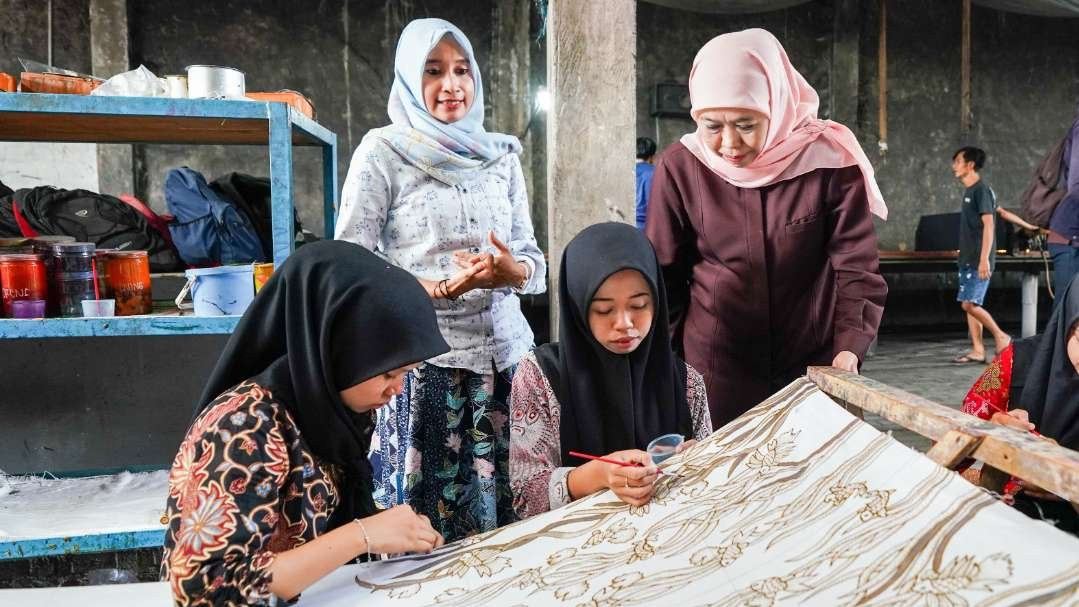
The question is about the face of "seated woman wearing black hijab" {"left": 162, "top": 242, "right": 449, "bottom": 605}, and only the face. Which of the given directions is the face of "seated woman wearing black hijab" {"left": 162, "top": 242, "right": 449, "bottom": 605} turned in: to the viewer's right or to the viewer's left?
to the viewer's right

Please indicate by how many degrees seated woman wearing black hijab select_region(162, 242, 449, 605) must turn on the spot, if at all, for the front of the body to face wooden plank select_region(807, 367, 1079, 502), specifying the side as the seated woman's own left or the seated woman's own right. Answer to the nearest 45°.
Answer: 0° — they already face it

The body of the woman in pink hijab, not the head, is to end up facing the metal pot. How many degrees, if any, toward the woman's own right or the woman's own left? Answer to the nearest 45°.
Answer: approximately 90° to the woman's own right

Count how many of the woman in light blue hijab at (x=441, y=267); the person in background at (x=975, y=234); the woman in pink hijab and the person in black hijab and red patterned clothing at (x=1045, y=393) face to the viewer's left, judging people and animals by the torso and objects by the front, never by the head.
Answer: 1

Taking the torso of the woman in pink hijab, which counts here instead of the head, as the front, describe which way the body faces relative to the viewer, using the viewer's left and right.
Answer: facing the viewer

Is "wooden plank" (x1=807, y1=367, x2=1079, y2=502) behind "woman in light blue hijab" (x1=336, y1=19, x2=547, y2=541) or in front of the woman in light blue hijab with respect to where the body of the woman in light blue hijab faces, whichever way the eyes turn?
in front

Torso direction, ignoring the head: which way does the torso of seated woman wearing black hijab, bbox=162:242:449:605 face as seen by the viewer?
to the viewer's right

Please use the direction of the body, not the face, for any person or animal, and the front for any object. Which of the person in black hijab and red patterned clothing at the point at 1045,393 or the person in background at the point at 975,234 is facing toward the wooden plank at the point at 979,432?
the person in black hijab and red patterned clothing at the point at 1045,393

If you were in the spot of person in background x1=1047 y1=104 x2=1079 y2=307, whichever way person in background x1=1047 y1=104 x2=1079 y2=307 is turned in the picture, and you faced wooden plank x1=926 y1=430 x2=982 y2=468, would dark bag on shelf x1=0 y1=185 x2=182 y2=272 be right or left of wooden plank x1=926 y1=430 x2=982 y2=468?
right

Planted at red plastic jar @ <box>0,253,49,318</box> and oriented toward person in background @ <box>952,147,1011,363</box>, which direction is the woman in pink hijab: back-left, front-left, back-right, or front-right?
front-right
